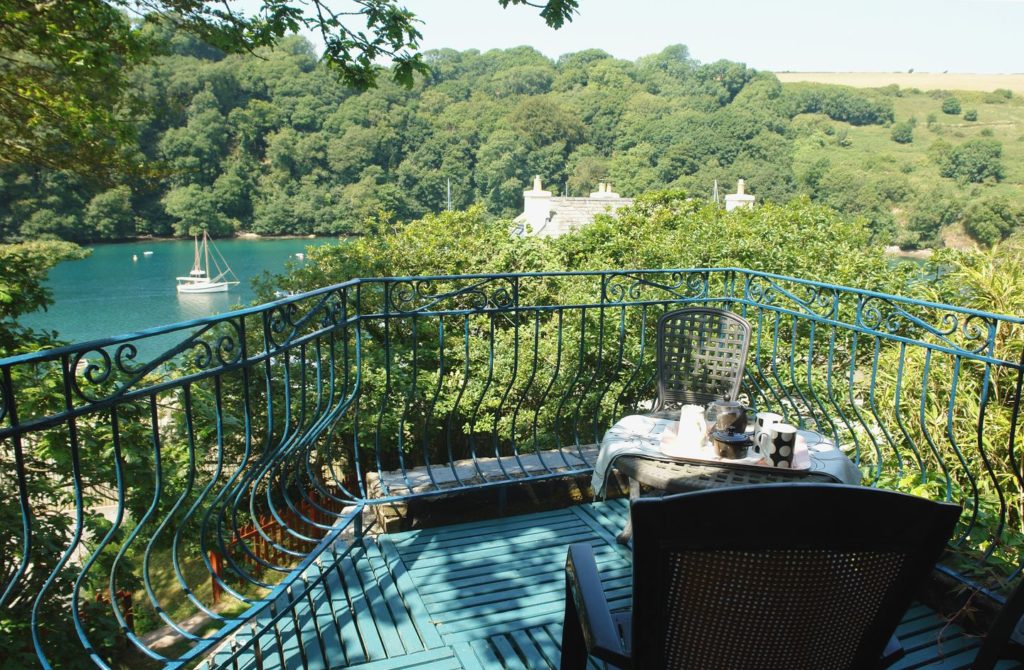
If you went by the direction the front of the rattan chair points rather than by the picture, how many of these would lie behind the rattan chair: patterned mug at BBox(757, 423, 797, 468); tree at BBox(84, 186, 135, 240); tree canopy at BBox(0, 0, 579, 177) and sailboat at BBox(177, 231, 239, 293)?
0

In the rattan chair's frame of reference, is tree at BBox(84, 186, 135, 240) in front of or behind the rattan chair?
in front

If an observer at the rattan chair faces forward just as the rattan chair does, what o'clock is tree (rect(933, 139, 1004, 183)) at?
The tree is roughly at 2 o'clock from the rattan chair.

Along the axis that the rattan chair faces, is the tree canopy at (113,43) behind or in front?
in front

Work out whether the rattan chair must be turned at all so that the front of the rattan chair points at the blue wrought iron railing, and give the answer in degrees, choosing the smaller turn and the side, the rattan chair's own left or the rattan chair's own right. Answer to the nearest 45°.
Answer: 0° — it already faces it

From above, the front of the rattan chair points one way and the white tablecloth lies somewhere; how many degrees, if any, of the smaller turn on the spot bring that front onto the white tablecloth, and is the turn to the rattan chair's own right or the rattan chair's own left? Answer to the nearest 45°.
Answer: approximately 45° to the rattan chair's own right

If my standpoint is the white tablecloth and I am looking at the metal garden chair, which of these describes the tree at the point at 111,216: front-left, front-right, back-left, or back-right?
front-left

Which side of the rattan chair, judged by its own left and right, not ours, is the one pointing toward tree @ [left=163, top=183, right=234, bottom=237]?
front

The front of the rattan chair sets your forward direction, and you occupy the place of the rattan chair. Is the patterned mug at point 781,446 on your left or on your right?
on your right

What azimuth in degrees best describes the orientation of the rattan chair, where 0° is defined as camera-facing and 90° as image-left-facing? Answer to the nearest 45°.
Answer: approximately 135°

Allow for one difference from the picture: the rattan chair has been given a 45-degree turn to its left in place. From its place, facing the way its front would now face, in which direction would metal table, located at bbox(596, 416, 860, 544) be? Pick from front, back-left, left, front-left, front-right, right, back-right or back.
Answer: right
